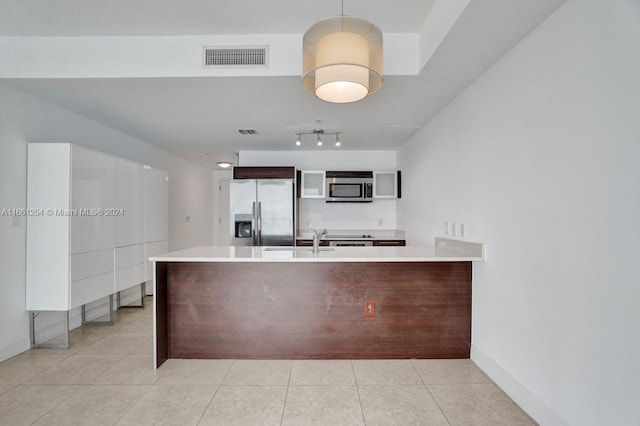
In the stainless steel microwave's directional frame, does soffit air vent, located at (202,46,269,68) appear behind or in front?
in front

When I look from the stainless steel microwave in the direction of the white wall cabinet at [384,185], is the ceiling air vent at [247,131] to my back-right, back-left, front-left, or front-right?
back-right

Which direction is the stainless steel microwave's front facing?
toward the camera

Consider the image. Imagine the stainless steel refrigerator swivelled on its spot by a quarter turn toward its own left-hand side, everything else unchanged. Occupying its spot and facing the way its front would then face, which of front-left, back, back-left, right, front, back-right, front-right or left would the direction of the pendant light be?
right

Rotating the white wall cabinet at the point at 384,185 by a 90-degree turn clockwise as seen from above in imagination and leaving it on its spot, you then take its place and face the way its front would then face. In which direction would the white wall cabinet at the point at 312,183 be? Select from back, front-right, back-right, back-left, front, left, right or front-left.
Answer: front

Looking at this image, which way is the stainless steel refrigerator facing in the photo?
toward the camera

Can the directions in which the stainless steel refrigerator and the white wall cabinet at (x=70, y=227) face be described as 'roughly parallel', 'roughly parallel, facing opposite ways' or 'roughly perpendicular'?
roughly perpendicular

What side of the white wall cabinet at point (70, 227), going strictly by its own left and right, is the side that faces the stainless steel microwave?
front

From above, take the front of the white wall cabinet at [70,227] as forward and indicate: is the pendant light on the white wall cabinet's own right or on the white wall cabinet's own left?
on the white wall cabinet's own right

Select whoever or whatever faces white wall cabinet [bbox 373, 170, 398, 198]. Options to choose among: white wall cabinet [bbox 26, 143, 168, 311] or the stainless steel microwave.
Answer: white wall cabinet [bbox 26, 143, 168, 311]

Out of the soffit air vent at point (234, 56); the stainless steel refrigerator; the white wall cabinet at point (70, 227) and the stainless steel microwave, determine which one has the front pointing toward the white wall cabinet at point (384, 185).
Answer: the white wall cabinet at point (70, 227)

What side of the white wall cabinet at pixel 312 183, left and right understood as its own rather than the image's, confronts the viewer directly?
front

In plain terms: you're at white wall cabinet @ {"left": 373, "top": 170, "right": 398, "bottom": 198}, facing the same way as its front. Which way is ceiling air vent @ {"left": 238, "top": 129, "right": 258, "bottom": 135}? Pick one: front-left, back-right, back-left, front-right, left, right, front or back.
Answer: front-right

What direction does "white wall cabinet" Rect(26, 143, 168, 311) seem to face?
to the viewer's right
